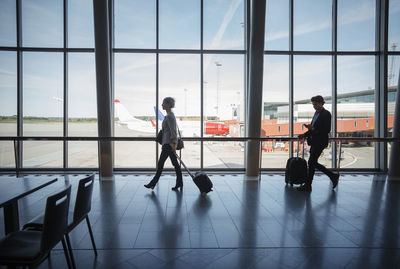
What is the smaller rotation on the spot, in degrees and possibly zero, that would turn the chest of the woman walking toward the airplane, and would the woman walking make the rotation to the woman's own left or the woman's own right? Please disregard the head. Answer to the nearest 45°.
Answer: approximately 90° to the woman's own right

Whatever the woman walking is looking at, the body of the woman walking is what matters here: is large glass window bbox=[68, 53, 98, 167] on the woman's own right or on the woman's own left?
on the woman's own right

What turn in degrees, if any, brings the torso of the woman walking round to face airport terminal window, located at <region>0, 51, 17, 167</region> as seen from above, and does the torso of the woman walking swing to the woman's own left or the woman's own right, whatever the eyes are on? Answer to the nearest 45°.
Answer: approximately 45° to the woman's own right

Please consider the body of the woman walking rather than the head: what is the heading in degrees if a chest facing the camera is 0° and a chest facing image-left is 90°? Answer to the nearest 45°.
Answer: approximately 90°

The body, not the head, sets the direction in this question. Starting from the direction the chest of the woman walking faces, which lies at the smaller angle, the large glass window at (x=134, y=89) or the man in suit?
the large glass window

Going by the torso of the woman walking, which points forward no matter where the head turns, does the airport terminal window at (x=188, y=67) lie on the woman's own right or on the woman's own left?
on the woman's own right

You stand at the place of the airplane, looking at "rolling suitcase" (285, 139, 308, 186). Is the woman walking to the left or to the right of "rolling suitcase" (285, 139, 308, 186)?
right
